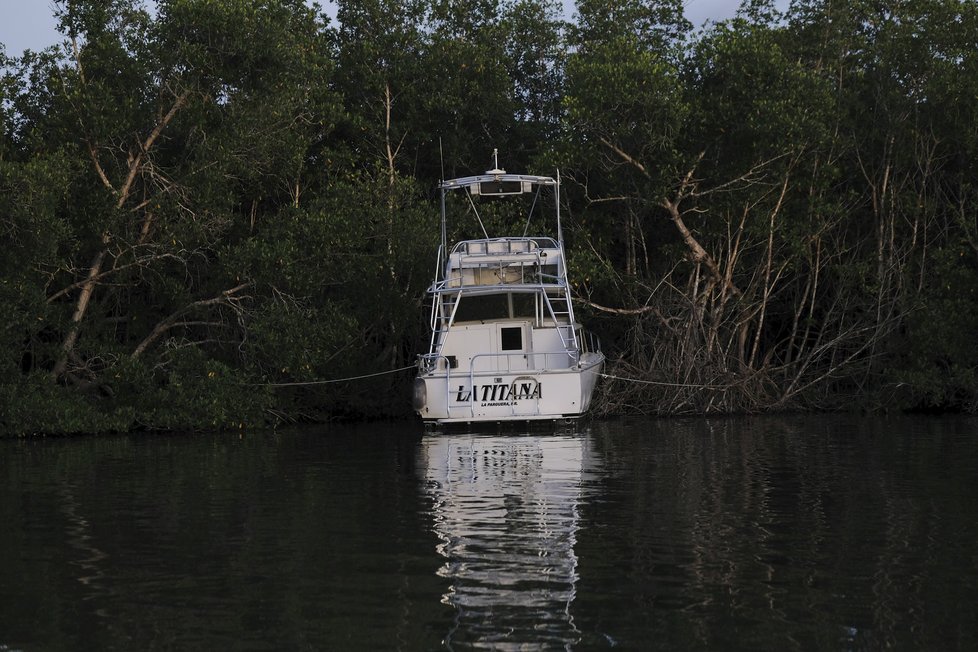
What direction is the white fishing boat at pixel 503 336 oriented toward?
away from the camera
